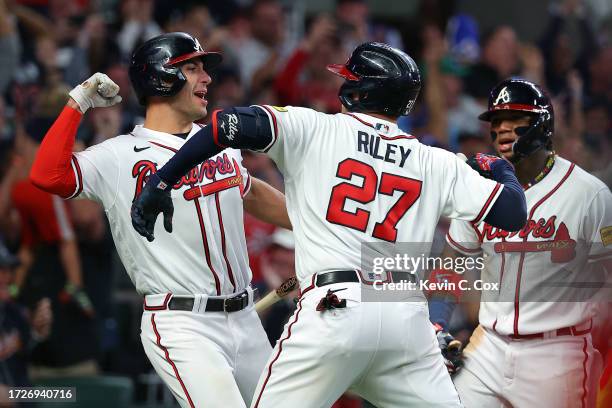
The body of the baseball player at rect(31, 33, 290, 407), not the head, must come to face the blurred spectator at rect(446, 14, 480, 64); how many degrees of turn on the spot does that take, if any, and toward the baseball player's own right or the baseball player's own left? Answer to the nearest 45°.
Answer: approximately 90° to the baseball player's own left

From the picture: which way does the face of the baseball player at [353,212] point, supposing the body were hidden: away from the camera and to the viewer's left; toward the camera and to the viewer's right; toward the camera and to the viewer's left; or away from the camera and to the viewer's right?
away from the camera and to the viewer's left

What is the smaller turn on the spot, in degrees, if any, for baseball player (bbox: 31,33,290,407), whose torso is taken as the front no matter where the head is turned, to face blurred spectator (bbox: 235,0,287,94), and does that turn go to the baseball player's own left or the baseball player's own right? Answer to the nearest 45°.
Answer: approximately 135° to the baseball player's own left

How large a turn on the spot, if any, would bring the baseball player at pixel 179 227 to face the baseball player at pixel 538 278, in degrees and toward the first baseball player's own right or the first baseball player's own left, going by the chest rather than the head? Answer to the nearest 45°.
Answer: approximately 45° to the first baseball player's own left

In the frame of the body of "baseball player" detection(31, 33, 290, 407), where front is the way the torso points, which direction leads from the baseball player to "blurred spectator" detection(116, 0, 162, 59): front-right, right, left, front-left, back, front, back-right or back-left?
back-left

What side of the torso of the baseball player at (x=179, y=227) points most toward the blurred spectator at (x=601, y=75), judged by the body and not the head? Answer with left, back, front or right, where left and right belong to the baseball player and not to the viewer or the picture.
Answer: left

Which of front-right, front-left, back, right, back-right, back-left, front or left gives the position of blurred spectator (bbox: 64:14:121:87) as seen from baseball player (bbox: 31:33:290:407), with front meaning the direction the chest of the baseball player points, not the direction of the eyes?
back-left

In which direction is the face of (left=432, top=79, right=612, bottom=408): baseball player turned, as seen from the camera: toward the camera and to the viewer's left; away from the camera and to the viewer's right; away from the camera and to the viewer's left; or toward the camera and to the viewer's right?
toward the camera and to the viewer's left
